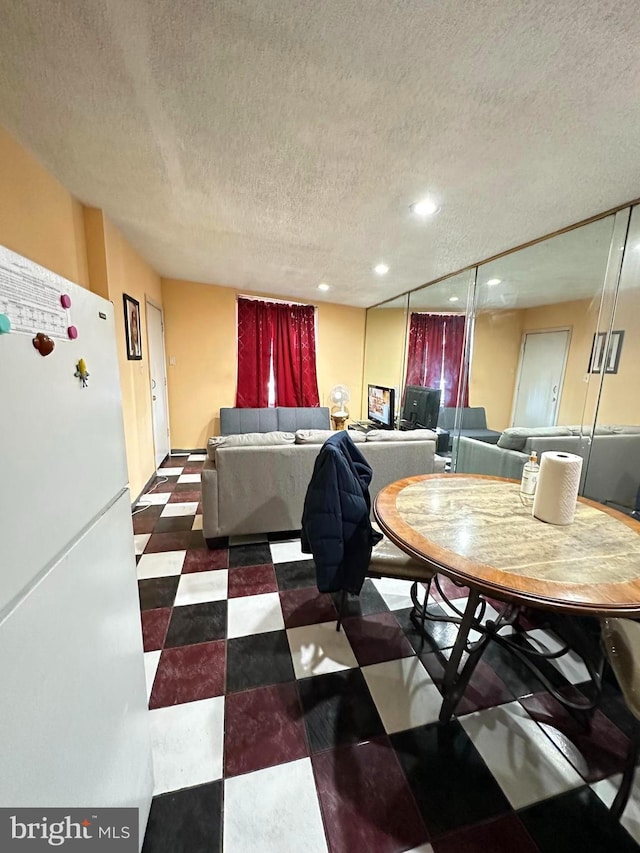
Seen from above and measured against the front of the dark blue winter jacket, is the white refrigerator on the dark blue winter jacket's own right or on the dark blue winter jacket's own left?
on the dark blue winter jacket's own right

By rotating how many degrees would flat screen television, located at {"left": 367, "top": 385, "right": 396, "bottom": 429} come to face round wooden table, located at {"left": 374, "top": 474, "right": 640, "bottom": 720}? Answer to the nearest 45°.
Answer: approximately 45° to its left

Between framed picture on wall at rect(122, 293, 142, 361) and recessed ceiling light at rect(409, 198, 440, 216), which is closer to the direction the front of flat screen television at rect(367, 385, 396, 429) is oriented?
the framed picture on wall

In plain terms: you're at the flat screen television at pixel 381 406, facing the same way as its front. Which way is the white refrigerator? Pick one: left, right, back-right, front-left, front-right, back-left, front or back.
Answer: front-left

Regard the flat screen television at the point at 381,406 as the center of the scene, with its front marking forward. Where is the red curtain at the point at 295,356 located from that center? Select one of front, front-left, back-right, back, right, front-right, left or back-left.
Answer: front-right

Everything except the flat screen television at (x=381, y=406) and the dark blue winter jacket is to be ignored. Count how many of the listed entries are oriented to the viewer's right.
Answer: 1

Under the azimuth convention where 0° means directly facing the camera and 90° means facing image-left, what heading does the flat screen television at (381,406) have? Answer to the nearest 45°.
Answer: approximately 45°

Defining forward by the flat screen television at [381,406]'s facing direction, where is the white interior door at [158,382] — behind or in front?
in front

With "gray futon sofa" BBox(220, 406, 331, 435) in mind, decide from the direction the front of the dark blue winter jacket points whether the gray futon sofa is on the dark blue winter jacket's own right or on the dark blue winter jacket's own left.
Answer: on the dark blue winter jacket's own left

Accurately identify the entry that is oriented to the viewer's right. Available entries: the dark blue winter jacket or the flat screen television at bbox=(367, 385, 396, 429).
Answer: the dark blue winter jacket

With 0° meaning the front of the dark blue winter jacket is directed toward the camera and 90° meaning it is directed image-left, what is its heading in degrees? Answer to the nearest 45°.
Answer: approximately 270°

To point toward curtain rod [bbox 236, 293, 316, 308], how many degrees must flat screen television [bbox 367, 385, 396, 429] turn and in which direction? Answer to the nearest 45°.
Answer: approximately 45° to its right

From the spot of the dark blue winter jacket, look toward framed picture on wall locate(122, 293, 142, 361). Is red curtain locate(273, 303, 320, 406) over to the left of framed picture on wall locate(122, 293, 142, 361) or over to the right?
right
